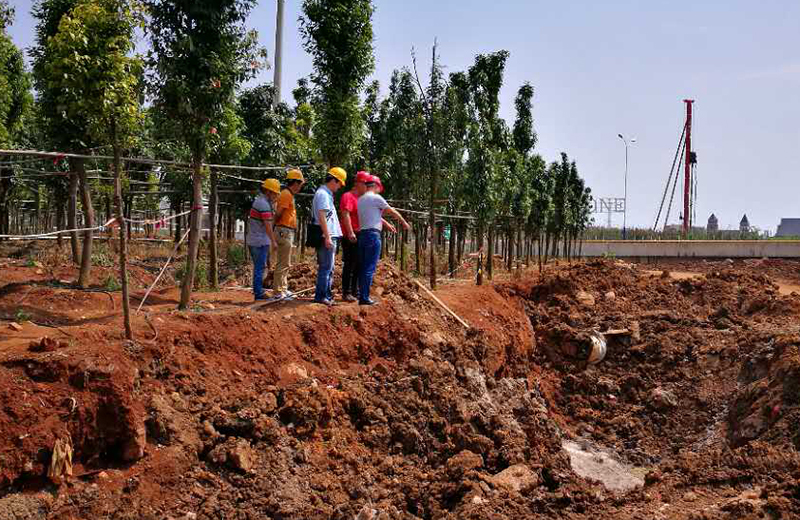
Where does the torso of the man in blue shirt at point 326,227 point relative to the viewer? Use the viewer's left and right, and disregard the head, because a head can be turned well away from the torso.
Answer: facing to the right of the viewer

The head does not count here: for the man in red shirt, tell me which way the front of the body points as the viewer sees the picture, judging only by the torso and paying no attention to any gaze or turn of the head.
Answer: to the viewer's right

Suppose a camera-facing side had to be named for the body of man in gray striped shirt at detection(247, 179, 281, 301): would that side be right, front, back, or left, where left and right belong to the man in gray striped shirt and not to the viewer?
right

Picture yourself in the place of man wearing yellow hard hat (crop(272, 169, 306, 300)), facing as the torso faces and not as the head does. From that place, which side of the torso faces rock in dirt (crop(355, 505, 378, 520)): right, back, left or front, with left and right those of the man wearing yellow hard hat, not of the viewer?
right

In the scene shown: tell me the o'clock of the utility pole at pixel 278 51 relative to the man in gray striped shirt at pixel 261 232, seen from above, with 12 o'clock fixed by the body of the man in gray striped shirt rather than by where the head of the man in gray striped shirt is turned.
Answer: The utility pole is roughly at 9 o'clock from the man in gray striped shirt.

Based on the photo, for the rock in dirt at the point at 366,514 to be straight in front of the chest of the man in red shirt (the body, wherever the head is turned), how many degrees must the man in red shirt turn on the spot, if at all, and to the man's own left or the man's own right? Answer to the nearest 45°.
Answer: approximately 90° to the man's own right

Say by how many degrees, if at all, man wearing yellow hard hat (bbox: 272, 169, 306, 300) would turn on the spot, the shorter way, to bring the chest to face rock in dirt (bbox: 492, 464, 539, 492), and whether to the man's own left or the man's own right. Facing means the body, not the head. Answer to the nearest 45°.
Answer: approximately 45° to the man's own right

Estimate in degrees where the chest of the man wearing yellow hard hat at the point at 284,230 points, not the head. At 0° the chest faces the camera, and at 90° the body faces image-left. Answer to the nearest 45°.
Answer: approximately 270°

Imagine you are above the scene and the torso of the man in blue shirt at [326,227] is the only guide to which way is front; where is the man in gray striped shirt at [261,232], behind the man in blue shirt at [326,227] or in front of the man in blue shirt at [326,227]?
behind

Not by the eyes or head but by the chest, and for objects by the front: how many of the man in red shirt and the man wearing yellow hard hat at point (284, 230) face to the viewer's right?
2

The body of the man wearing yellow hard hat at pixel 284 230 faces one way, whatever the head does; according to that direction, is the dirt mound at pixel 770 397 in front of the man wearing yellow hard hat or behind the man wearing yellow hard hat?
in front

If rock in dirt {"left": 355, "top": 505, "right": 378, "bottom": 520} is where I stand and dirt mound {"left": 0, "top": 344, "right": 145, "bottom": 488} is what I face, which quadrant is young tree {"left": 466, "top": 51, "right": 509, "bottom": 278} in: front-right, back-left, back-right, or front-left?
front-right

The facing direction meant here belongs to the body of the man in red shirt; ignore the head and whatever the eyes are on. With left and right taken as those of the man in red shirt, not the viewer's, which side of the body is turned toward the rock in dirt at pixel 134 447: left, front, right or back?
right

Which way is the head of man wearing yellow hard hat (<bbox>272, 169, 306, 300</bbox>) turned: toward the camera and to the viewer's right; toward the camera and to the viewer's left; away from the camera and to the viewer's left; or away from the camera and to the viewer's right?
toward the camera and to the viewer's right

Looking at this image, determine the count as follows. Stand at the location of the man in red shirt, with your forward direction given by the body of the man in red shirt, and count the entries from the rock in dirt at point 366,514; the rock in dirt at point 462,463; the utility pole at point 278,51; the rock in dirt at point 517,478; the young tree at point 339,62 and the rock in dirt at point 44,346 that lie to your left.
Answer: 2
